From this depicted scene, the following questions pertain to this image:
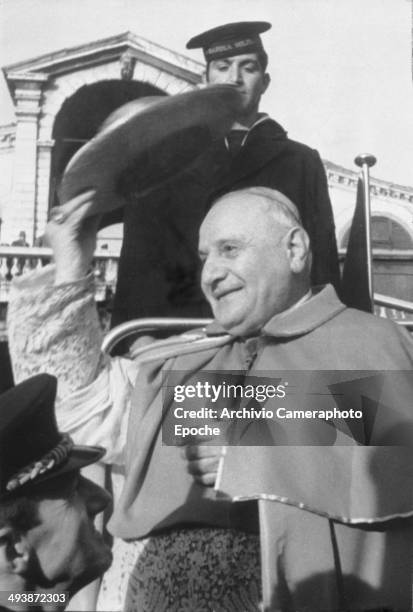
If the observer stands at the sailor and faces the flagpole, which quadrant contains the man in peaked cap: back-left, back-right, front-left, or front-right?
back-right

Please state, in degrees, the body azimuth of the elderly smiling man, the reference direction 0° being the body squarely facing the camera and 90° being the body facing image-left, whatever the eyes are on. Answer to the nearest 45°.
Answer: approximately 45°

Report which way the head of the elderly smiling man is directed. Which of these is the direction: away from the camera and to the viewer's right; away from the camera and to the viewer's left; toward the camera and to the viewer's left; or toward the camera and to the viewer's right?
toward the camera and to the viewer's left
